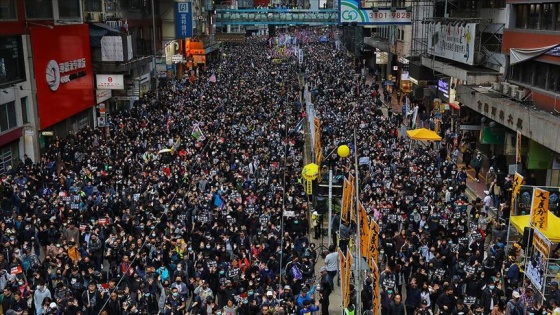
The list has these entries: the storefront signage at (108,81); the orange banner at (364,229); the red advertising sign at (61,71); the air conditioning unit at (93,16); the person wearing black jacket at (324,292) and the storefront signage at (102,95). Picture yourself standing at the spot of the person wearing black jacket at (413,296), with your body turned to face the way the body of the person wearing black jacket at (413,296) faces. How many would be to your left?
0

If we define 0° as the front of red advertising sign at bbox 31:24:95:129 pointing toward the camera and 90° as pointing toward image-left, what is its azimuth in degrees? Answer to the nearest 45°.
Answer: approximately 315°

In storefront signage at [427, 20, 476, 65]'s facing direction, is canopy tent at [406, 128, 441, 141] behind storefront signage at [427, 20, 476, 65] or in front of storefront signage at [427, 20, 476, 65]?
in front

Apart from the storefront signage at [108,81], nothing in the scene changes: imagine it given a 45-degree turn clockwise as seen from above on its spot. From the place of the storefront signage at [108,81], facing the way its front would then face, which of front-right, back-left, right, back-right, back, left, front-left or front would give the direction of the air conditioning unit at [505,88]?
left

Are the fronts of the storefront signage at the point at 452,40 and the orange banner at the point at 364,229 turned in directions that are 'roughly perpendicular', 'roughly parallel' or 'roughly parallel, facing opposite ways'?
roughly perpendicular

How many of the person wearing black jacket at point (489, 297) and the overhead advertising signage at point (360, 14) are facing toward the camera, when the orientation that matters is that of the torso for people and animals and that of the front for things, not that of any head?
2

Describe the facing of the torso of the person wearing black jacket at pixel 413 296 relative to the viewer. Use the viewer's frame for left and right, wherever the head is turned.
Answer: facing the viewer

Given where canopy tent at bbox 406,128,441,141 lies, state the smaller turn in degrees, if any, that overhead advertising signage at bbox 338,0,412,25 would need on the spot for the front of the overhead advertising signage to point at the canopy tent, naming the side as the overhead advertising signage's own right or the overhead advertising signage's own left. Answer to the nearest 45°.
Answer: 0° — it already faces it

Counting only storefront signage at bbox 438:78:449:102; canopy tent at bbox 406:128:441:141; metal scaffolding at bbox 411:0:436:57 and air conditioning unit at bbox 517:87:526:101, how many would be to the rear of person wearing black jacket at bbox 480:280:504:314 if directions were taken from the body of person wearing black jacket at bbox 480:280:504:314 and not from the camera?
4

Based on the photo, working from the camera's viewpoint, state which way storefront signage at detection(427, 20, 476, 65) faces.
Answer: facing the viewer and to the left of the viewer

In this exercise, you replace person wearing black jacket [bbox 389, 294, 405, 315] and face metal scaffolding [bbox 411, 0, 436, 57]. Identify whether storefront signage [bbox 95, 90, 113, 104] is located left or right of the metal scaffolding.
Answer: left

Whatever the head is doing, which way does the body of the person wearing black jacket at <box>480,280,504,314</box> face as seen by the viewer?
toward the camera

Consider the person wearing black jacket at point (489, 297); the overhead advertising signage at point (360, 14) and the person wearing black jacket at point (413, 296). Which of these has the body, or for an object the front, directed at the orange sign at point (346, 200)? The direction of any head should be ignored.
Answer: the overhead advertising signage

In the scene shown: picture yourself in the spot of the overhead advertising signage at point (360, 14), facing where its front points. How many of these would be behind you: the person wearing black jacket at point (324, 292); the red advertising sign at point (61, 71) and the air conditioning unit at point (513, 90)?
0

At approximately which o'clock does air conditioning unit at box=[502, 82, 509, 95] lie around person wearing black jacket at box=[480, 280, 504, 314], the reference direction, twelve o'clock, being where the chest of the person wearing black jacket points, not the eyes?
The air conditioning unit is roughly at 6 o'clock from the person wearing black jacket.

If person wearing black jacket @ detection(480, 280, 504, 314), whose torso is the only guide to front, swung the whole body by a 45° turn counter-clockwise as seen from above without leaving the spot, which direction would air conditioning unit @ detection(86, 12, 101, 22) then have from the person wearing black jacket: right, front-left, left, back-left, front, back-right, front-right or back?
back

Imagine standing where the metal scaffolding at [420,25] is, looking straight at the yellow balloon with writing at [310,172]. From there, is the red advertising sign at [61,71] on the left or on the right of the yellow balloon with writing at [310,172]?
right

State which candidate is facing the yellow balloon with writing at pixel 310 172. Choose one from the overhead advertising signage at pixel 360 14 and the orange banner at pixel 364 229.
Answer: the overhead advertising signage

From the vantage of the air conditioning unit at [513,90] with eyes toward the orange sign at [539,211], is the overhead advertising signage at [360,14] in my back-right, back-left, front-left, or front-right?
back-right
